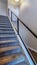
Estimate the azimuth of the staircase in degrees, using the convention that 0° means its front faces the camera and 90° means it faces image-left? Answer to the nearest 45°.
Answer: approximately 0°
